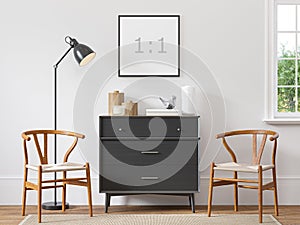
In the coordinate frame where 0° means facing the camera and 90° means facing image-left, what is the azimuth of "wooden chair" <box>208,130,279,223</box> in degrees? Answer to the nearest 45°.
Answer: approximately 45°

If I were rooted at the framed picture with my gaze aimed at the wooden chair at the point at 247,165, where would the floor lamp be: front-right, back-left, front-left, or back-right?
back-right

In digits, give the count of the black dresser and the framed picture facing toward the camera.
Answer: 2

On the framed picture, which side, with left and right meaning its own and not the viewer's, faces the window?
left

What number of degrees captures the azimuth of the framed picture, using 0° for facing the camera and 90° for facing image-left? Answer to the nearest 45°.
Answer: approximately 0°

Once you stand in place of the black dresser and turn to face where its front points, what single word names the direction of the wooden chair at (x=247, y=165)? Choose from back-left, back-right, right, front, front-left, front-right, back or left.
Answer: left
